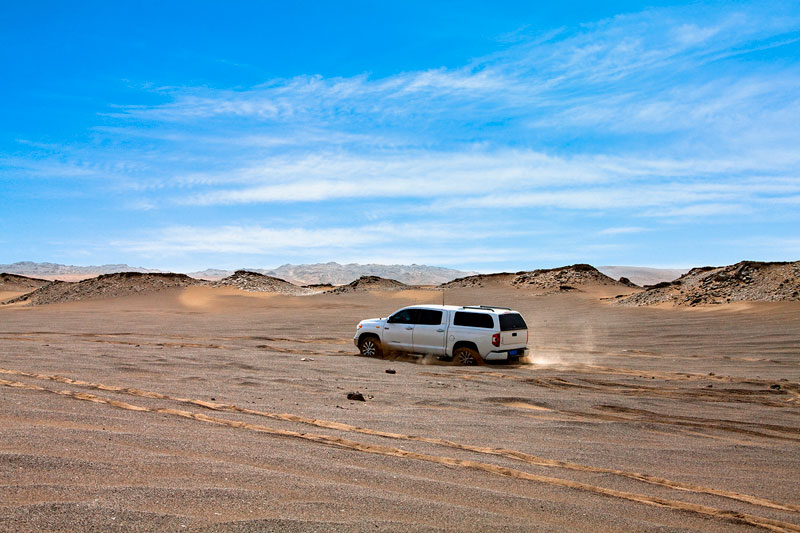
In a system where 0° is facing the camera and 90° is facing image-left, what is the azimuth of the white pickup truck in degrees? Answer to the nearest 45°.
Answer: approximately 135°

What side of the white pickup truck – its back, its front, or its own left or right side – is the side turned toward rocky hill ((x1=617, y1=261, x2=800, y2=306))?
right
